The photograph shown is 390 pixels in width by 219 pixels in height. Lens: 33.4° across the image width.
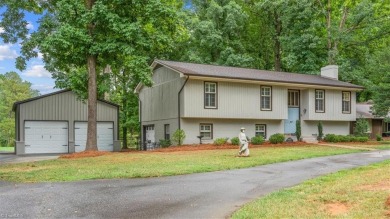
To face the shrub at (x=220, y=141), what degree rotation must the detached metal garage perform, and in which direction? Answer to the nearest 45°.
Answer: approximately 45° to its left

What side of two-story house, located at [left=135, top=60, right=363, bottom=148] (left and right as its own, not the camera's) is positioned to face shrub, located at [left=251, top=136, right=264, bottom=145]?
front

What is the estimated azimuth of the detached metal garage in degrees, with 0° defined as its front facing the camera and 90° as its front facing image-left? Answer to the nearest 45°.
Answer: approximately 0°

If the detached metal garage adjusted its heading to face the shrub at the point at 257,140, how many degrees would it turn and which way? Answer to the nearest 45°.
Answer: approximately 45° to its left

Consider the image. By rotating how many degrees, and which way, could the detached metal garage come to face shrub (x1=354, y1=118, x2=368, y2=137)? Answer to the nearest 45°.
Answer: approximately 90° to its left

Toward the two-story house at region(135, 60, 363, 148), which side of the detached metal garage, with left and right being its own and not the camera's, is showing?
left

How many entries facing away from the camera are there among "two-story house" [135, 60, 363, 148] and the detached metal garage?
0

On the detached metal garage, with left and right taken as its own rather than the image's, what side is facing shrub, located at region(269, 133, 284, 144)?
left

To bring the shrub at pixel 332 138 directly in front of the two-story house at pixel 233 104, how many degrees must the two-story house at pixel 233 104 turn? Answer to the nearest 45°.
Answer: approximately 45° to its left

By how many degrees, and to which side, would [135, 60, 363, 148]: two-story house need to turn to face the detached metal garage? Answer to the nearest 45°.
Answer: approximately 135° to its right

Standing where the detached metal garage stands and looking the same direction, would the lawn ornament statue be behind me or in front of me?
in front

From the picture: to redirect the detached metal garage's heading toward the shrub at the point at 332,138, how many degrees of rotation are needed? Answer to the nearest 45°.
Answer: approximately 90° to its left

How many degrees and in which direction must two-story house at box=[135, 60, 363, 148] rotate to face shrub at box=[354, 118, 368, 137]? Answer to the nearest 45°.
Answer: approximately 90° to its left

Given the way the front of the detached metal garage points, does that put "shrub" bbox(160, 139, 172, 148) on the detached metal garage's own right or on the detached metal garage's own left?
on the detached metal garage's own left
